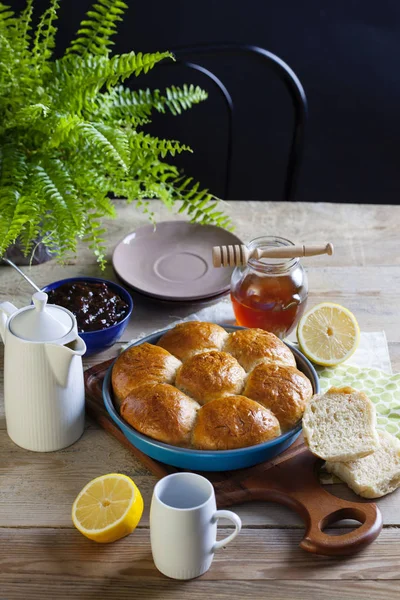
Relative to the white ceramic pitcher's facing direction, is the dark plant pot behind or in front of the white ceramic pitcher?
behind

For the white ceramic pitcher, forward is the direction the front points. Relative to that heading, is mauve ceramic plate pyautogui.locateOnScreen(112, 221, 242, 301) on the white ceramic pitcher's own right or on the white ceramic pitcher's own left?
on the white ceramic pitcher's own left

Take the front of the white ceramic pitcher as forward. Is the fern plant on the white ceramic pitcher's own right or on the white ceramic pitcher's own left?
on the white ceramic pitcher's own left

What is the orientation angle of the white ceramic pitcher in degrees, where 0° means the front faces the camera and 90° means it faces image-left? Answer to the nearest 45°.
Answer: approximately 315°
